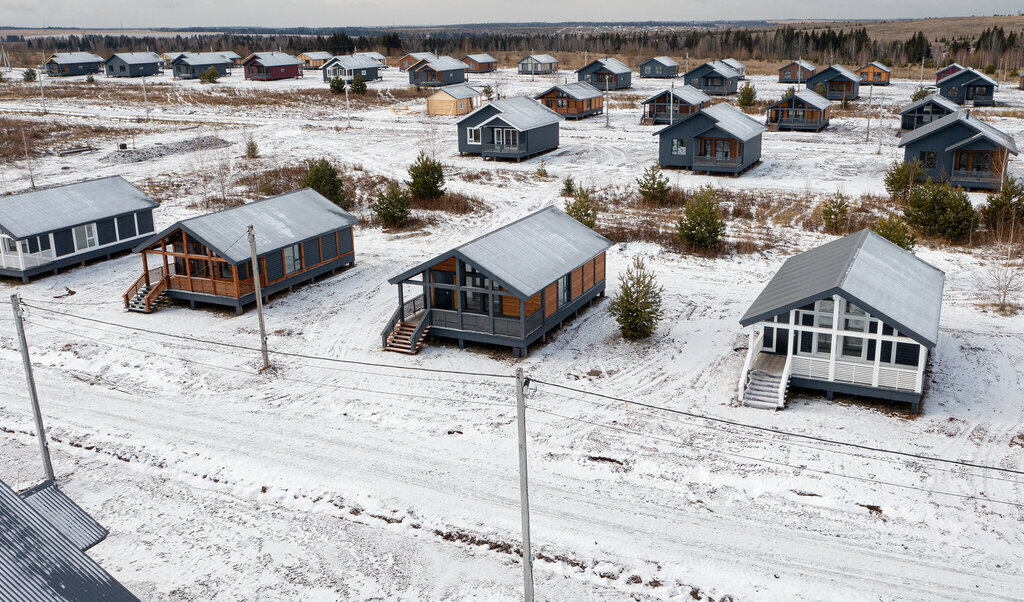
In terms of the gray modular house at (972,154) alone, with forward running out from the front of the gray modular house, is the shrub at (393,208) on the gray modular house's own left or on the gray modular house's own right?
on the gray modular house's own right

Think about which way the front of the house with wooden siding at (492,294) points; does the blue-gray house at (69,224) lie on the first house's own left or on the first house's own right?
on the first house's own right

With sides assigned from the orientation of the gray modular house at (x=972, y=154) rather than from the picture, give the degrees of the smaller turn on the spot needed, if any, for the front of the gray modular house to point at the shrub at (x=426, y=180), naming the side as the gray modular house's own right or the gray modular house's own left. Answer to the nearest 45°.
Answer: approximately 45° to the gray modular house's own right

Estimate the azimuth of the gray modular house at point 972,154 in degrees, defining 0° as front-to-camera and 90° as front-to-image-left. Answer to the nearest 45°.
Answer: approximately 0°

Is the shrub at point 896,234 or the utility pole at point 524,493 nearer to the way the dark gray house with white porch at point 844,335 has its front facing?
the utility pole

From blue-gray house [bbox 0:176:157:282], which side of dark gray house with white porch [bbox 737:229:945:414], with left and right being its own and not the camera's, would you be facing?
right

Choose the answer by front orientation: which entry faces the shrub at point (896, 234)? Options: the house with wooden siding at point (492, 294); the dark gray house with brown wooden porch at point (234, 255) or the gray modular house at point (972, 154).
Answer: the gray modular house

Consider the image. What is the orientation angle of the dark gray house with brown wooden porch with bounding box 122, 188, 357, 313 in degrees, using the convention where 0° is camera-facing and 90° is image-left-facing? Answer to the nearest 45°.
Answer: approximately 45°

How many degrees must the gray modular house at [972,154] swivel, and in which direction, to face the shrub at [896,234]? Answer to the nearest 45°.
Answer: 0° — it already faces it

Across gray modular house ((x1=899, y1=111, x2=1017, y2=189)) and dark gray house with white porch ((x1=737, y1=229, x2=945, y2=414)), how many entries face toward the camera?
2

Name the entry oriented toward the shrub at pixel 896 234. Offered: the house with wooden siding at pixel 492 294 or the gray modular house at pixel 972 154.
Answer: the gray modular house

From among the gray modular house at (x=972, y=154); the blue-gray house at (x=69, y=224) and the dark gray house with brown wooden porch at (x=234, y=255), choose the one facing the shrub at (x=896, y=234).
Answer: the gray modular house

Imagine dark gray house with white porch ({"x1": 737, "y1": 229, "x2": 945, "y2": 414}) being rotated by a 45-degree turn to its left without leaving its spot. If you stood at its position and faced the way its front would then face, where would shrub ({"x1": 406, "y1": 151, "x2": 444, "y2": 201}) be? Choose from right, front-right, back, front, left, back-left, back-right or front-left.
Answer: back

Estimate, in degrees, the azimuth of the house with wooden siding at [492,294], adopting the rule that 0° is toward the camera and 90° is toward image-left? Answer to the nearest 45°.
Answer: approximately 45°
